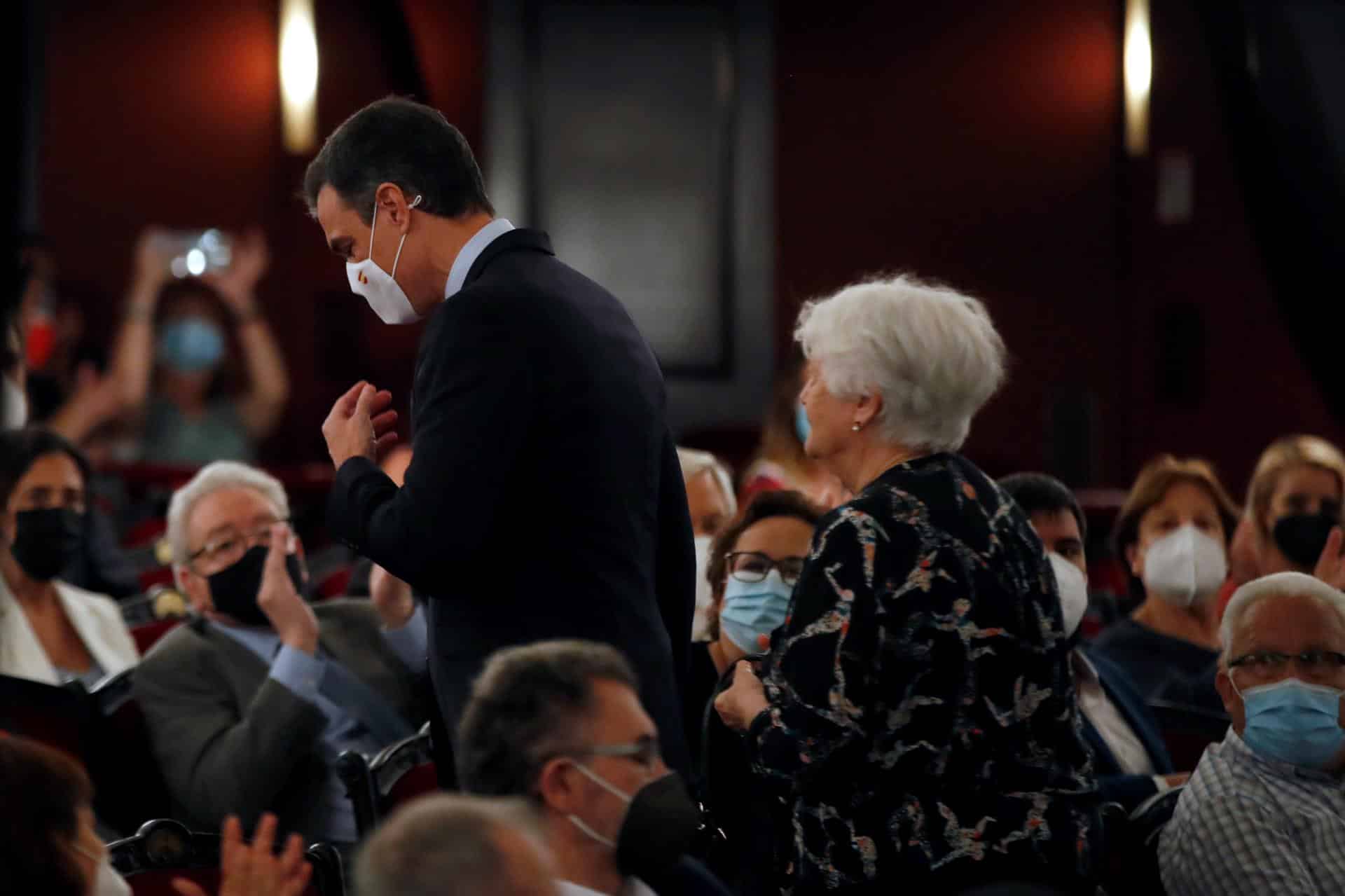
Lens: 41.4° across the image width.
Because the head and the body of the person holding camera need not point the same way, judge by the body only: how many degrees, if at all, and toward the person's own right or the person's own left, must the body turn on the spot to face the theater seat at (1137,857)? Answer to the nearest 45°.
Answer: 0° — they already face it

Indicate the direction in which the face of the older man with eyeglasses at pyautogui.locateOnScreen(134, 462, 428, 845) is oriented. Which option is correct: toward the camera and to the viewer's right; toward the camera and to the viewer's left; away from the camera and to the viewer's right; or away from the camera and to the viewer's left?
toward the camera and to the viewer's right

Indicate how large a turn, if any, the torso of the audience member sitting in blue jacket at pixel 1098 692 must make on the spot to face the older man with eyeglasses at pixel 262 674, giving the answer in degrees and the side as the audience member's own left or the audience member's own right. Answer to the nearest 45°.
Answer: approximately 135° to the audience member's own right

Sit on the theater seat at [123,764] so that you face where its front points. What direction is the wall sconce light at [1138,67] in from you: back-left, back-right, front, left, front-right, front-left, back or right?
left

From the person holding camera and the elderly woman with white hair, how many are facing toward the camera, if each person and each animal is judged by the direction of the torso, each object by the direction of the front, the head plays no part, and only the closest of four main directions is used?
1

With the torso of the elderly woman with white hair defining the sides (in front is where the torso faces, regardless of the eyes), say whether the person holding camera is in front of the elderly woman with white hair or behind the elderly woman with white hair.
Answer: in front

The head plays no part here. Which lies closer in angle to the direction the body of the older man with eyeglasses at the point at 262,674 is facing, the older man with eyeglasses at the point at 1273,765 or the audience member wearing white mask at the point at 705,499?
the older man with eyeglasses

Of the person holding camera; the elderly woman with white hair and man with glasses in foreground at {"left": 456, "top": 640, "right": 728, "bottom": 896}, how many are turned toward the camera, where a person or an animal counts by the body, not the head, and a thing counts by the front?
1

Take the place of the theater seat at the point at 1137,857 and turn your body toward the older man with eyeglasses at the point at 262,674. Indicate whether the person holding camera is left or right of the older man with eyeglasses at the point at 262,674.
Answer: right

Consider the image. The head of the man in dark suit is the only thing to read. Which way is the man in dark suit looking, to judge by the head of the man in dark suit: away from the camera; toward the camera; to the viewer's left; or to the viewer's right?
to the viewer's left

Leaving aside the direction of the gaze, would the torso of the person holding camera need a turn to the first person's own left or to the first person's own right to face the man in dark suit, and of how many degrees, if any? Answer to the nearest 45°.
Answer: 0° — they already face them

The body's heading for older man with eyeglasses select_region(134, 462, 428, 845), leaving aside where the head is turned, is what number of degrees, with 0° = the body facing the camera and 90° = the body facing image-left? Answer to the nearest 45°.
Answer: approximately 315°

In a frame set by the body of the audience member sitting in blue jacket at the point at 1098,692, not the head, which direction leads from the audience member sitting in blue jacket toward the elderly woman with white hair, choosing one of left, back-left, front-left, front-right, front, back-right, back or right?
front-right
